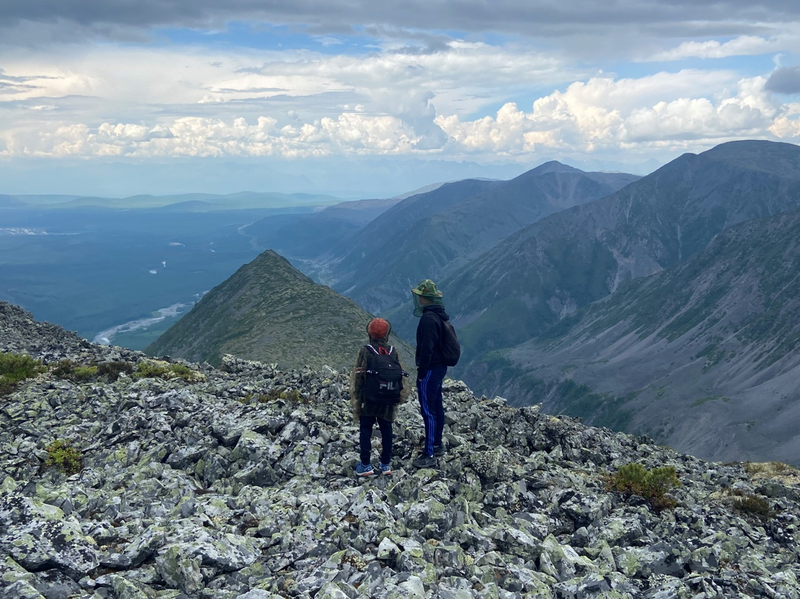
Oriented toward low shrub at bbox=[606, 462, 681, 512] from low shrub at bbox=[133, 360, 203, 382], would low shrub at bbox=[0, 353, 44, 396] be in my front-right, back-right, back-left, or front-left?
back-right

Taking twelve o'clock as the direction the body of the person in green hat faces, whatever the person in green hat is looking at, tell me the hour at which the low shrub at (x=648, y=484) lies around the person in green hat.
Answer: The low shrub is roughly at 6 o'clock from the person in green hat.

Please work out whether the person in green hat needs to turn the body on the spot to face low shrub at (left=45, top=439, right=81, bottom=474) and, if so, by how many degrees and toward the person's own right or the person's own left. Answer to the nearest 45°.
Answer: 0° — they already face it

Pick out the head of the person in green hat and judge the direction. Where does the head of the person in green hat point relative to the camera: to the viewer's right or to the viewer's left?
to the viewer's left

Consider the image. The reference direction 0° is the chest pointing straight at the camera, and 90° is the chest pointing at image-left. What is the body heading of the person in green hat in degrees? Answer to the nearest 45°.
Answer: approximately 90°

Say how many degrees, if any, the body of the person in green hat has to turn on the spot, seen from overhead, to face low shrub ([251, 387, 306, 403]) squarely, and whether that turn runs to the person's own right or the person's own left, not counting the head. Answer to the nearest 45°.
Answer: approximately 45° to the person's own right

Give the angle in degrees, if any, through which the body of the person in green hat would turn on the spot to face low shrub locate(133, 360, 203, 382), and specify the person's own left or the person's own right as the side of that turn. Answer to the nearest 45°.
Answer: approximately 45° to the person's own right

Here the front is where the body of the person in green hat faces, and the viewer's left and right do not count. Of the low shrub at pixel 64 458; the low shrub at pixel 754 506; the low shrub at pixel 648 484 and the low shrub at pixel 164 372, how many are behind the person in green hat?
2

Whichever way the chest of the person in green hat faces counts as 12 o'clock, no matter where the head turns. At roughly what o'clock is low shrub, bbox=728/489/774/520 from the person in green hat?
The low shrub is roughly at 6 o'clock from the person in green hat.
